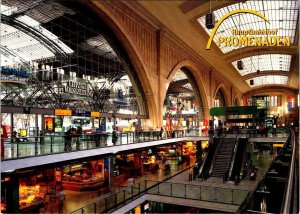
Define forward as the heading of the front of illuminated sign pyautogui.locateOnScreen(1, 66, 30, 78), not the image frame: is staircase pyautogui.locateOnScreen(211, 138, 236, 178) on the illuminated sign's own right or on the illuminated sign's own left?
on the illuminated sign's own left

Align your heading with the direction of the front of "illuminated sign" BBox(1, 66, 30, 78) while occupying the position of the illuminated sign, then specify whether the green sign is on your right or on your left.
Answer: on your left

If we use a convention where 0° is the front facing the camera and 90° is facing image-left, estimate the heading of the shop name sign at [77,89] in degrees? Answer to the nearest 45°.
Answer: approximately 315°

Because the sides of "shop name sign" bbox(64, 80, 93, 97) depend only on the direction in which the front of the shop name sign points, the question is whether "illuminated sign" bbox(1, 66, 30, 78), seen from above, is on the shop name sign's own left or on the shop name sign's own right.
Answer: on the shop name sign's own right

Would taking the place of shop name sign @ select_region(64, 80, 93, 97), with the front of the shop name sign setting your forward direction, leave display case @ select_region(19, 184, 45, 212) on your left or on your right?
on your right

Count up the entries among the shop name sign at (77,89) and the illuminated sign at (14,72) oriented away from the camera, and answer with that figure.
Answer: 0

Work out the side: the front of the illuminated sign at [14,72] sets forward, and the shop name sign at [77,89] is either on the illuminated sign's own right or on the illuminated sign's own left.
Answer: on the illuminated sign's own left

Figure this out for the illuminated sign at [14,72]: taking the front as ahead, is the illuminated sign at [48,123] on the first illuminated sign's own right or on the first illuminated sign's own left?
on the first illuminated sign's own left

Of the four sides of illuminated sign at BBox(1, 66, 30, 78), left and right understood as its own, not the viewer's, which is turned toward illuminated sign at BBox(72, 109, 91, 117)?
left

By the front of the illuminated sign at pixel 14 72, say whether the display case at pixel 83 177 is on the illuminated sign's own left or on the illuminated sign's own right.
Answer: on the illuminated sign's own left

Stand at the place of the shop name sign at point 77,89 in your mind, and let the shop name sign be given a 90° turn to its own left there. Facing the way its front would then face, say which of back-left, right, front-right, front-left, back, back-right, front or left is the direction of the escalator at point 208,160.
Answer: front-right
